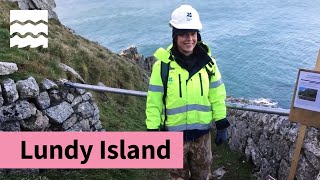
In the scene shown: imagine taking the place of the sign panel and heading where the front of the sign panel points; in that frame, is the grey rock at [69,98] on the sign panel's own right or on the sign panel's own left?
on the sign panel's own right

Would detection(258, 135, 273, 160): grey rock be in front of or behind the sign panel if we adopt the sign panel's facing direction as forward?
behind

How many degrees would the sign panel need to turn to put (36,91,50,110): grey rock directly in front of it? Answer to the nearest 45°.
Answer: approximately 90° to its right

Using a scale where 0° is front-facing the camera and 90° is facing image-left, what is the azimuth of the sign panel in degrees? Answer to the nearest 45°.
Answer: approximately 0°

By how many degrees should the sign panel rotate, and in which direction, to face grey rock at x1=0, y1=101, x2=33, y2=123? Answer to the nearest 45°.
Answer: approximately 90° to its right

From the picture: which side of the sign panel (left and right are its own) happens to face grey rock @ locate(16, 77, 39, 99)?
right

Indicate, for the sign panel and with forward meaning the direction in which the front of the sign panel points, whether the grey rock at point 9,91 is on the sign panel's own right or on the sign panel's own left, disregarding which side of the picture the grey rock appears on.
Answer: on the sign panel's own right
